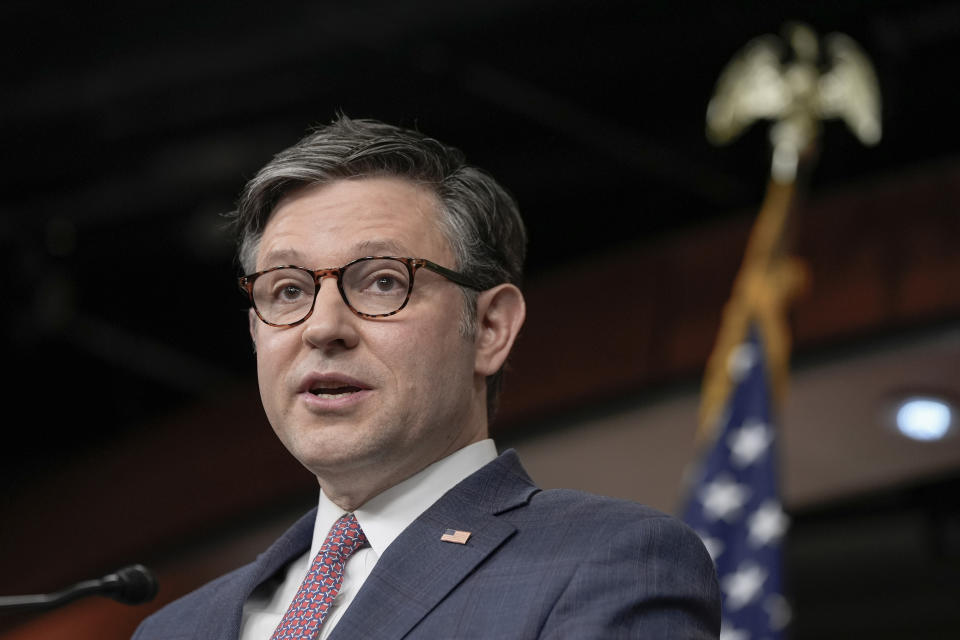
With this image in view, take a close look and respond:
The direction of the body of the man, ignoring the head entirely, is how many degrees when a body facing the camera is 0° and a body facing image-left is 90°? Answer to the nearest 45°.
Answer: approximately 45°

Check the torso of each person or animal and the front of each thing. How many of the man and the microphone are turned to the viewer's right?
1

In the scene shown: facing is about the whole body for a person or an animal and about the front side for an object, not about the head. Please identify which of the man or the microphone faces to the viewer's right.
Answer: the microphone

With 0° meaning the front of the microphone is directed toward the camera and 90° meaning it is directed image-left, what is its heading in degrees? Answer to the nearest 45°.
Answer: approximately 270°

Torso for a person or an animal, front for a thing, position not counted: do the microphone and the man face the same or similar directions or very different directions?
very different directions

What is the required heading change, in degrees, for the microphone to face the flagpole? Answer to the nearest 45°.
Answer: approximately 45° to its left
